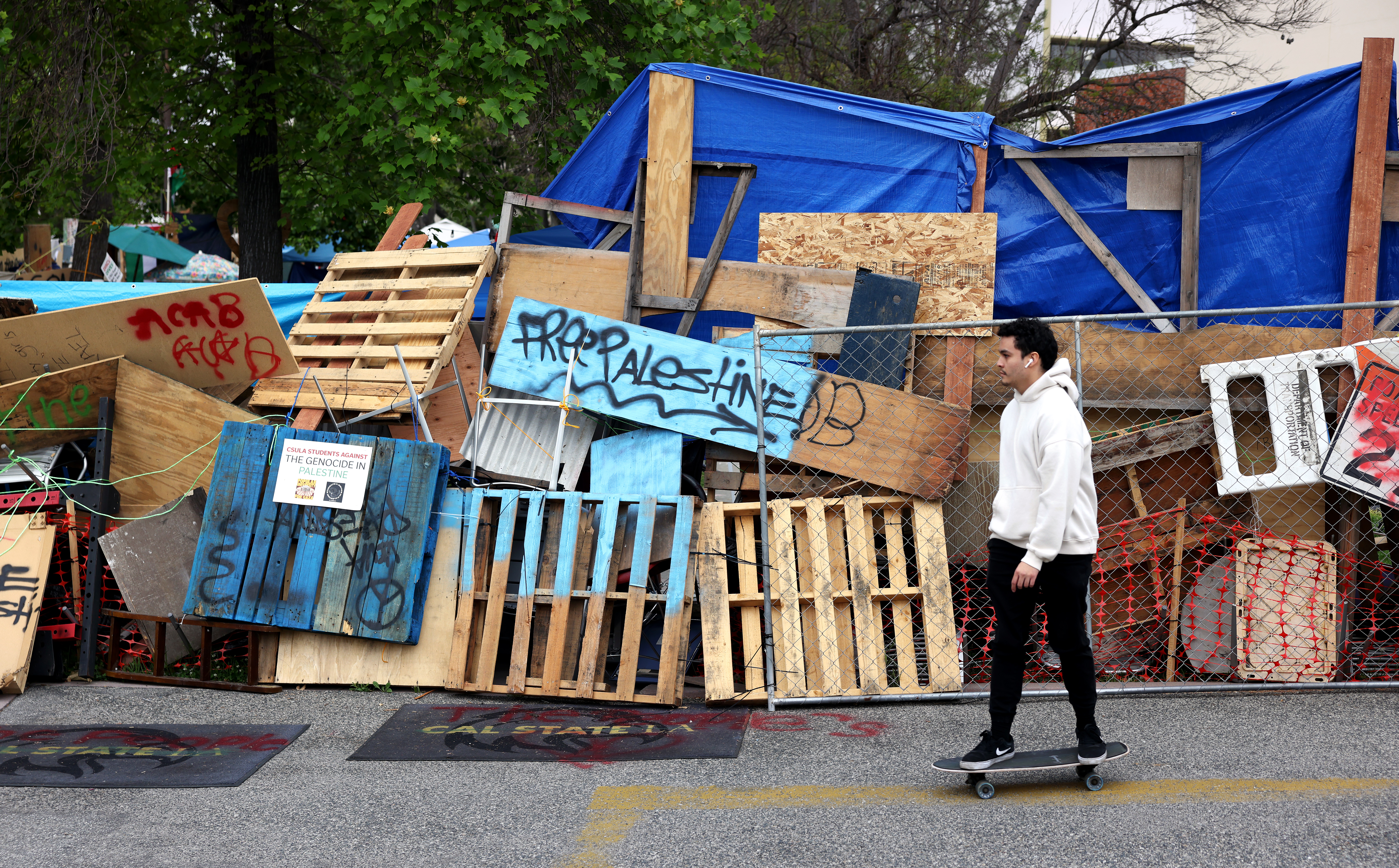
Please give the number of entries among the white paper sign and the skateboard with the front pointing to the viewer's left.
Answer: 1

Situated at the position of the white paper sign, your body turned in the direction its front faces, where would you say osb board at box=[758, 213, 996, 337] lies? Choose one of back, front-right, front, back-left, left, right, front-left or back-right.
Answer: left

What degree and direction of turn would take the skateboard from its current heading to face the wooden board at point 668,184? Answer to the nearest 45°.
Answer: approximately 45° to its right

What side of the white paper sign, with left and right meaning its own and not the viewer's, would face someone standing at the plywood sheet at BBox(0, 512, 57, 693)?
right

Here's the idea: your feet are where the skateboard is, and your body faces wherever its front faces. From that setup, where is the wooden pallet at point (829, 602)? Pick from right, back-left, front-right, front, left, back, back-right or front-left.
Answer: front-right

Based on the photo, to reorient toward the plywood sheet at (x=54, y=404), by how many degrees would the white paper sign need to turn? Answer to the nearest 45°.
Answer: approximately 135° to its right

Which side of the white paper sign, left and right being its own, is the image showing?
front

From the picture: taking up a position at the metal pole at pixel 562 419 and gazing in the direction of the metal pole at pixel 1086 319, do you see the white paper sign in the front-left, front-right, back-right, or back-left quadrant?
back-right

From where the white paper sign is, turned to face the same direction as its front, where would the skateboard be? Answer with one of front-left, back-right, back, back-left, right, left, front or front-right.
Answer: front-left

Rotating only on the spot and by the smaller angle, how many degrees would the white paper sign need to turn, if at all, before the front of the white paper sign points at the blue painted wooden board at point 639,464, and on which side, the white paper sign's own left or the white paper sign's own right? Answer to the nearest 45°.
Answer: approximately 90° to the white paper sign's own left

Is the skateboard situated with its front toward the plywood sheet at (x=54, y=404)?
yes

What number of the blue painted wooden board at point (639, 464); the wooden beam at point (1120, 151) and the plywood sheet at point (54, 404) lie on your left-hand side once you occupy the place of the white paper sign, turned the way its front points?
2

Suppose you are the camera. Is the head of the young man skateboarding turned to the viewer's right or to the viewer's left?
to the viewer's left

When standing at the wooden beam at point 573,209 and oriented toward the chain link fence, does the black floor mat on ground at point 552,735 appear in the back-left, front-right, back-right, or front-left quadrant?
front-right
